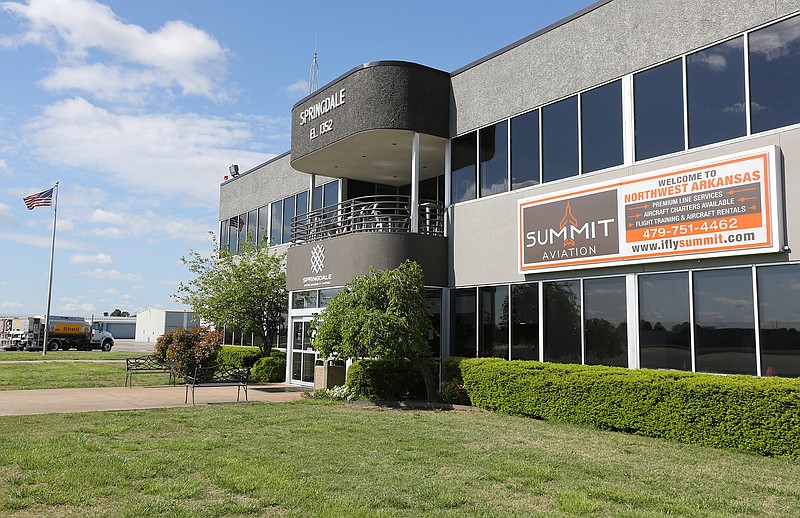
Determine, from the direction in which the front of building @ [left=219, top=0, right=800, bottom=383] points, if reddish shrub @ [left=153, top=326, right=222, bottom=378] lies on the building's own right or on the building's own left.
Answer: on the building's own right

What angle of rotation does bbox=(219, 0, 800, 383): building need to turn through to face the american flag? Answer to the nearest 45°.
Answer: approximately 90° to its right

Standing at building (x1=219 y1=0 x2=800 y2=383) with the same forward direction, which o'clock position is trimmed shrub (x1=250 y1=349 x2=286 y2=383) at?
The trimmed shrub is roughly at 3 o'clock from the building.

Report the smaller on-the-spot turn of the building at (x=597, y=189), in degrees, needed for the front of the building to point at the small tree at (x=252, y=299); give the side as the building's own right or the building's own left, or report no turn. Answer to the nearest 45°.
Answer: approximately 90° to the building's own right

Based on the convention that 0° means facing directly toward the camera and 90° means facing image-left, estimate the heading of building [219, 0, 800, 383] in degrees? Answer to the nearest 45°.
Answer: approximately 45°
